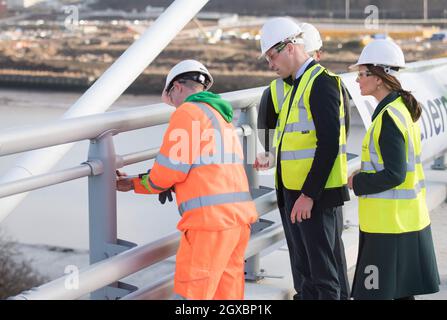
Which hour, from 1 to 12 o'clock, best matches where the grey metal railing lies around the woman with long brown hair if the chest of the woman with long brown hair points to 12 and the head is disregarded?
The grey metal railing is roughly at 11 o'clock from the woman with long brown hair.

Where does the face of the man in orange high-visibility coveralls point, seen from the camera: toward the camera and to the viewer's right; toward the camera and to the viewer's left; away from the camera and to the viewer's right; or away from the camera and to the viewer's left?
away from the camera and to the viewer's left

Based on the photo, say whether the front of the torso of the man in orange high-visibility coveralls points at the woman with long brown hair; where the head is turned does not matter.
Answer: no

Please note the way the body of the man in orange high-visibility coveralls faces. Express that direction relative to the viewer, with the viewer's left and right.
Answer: facing away from the viewer and to the left of the viewer

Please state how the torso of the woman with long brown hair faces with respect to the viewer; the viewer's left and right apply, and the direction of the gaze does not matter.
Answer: facing to the left of the viewer

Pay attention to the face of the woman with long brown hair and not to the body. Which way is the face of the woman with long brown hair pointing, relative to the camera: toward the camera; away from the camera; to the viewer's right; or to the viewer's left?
to the viewer's left

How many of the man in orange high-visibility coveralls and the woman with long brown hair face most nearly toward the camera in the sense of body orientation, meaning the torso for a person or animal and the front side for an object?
0
